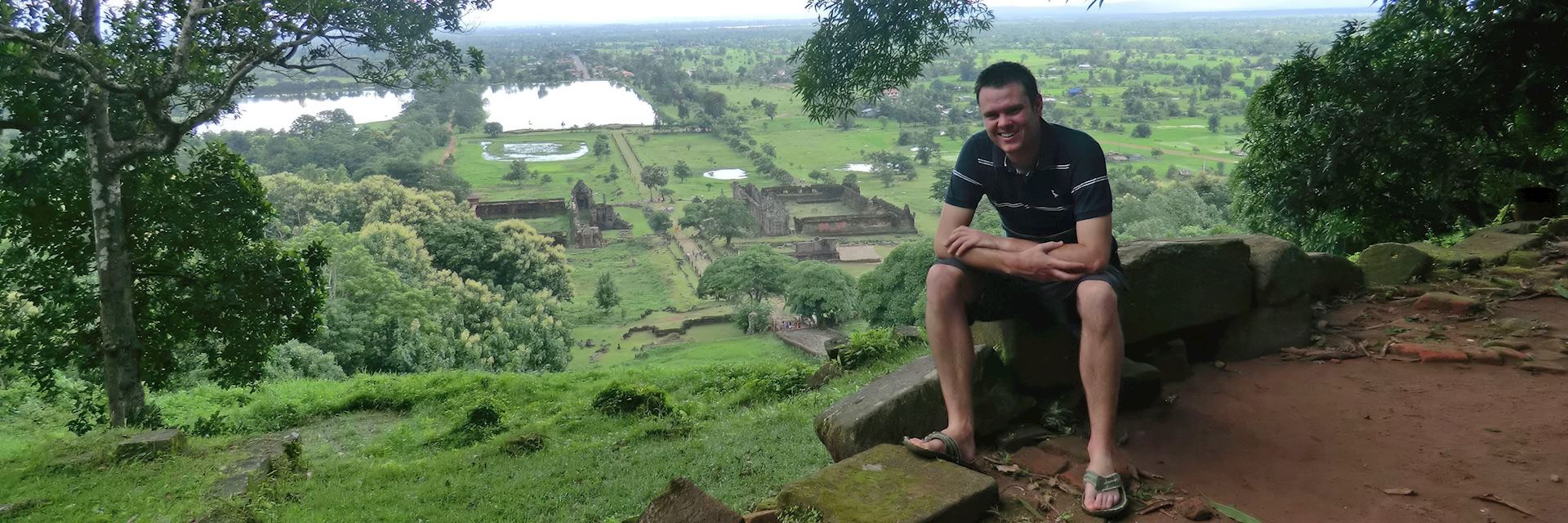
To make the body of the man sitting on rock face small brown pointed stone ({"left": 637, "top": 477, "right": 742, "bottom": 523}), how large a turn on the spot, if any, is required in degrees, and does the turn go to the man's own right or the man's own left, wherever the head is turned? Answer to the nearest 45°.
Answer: approximately 45° to the man's own right

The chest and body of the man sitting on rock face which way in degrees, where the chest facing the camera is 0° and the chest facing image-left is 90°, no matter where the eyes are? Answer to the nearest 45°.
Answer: approximately 0°

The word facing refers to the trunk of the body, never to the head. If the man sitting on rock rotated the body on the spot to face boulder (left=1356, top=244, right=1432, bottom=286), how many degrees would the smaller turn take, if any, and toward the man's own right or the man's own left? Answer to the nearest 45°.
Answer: approximately 135° to the man's own left

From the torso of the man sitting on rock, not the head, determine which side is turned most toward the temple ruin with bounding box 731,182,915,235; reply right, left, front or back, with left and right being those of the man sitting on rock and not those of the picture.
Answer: back

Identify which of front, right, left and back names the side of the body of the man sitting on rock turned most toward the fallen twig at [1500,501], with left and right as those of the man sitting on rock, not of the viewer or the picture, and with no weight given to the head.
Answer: left

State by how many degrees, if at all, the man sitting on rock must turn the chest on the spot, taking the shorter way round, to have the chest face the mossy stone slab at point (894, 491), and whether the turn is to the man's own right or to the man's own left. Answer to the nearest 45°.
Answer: approximately 45° to the man's own right

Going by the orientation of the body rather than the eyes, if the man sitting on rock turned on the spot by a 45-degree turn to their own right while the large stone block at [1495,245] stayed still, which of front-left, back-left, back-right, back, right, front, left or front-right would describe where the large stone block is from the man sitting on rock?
back

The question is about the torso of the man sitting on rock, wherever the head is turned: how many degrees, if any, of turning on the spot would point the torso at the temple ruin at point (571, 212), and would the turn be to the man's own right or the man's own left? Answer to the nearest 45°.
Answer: approximately 135° to the man's own right

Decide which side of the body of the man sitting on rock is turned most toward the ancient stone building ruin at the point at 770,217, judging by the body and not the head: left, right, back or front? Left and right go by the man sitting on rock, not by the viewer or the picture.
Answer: back

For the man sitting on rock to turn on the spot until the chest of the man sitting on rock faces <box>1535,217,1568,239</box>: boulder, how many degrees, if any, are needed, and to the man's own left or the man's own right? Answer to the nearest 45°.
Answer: approximately 135° to the man's own left

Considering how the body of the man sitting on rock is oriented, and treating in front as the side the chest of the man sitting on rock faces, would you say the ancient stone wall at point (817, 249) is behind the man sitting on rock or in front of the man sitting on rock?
behind

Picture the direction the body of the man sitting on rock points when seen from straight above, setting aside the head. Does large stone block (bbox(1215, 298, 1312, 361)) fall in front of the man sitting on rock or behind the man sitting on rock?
behind
